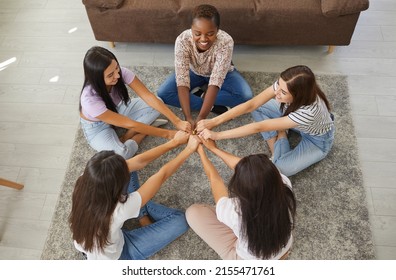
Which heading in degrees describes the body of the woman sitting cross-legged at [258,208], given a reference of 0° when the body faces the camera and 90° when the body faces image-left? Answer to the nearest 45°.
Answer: approximately 135°

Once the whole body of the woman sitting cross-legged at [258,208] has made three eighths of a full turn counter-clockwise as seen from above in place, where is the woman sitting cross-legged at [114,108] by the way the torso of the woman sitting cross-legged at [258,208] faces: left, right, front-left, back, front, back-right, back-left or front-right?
back-right

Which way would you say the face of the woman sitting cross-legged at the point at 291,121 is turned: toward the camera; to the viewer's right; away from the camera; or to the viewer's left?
to the viewer's left

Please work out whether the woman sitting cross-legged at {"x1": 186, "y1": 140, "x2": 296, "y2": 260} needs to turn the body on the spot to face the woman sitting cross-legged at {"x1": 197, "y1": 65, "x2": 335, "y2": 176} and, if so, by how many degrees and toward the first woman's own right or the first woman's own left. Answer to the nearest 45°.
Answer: approximately 45° to the first woman's own right

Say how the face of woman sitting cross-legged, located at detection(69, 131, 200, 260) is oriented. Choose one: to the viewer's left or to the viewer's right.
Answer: to the viewer's right

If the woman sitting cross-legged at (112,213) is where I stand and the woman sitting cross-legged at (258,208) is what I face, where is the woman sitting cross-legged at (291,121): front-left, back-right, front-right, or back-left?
front-left

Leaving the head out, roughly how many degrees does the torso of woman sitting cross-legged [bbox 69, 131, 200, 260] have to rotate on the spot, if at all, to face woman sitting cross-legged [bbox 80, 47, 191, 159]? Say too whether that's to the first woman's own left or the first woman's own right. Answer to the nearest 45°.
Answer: approximately 45° to the first woman's own left

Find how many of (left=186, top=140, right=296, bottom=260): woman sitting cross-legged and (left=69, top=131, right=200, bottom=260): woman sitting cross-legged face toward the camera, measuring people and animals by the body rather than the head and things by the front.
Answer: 0

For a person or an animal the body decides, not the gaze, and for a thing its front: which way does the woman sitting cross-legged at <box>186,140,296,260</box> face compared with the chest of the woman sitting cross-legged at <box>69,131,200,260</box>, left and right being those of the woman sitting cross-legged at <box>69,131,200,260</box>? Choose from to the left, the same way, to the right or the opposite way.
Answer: to the left

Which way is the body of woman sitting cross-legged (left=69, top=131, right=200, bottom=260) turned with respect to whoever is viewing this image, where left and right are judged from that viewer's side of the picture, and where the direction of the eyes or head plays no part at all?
facing away from the viewer and to the right of the viewer
